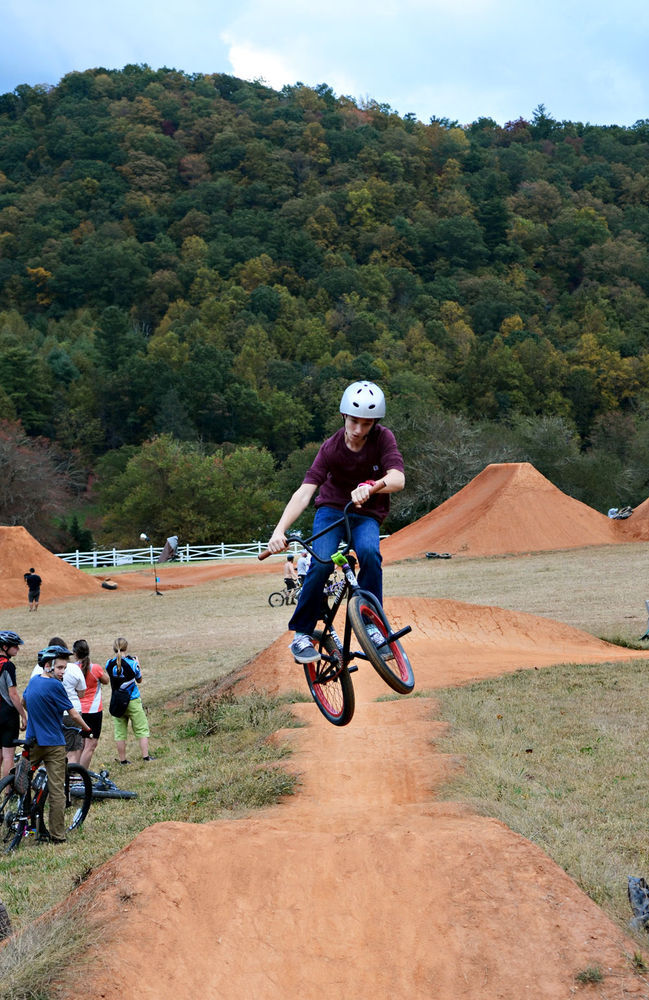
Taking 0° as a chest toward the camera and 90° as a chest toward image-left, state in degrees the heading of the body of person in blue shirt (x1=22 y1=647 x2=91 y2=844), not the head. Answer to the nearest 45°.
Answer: approximately 225°

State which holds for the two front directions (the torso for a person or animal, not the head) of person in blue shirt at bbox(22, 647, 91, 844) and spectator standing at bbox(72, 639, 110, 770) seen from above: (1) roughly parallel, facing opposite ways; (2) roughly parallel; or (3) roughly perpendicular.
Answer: roughly parallel

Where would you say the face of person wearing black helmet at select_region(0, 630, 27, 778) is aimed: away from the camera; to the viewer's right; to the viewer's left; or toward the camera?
to the viewer's right

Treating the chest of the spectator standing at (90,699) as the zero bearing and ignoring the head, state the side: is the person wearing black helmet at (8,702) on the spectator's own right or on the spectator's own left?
on the spectator's own left

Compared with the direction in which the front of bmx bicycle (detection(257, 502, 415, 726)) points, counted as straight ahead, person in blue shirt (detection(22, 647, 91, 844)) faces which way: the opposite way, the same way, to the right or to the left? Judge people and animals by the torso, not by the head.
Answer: to the left

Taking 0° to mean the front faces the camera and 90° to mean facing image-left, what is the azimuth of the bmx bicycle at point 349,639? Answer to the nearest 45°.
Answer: approximately 315°
